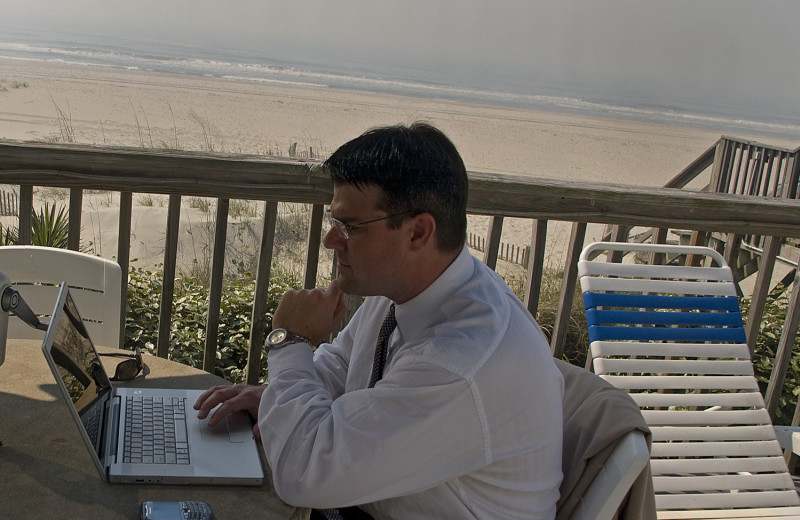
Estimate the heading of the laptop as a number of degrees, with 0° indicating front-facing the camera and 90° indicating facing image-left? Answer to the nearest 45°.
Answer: approximately 270°

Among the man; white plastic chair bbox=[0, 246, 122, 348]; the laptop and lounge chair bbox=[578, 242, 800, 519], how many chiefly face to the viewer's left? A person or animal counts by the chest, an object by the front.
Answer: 1

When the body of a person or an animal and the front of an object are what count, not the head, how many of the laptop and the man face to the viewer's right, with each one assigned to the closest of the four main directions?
1

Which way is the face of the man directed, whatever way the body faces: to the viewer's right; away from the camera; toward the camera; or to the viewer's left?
to the viewer's left

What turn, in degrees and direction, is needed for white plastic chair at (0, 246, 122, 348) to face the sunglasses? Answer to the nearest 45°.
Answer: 0° — it already faces it

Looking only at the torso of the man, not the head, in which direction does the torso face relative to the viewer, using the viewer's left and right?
facing to the left of the viewer

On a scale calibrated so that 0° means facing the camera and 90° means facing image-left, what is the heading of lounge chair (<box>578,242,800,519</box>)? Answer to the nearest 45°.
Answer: approximately 0°

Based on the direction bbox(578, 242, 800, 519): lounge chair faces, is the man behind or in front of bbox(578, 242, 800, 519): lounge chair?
in front

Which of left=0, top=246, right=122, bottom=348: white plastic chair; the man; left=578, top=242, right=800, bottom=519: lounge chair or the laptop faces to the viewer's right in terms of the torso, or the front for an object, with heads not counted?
the laptop

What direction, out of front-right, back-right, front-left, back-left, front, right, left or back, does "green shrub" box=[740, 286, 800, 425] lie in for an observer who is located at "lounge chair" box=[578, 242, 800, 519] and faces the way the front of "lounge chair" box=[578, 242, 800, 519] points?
back

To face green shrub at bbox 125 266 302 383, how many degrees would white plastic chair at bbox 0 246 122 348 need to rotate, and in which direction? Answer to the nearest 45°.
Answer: approximately 180°

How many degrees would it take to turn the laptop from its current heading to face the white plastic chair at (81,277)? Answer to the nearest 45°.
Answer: approximately 90° to its left

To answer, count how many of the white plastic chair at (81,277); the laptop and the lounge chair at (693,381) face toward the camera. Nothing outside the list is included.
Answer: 2

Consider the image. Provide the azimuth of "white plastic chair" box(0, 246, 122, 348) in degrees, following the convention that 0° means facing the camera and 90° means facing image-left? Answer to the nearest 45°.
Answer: approximately 0°

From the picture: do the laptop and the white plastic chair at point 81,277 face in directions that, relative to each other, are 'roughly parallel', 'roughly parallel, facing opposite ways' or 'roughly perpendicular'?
roughly perpendicular

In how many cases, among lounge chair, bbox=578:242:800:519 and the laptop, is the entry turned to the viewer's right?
1
